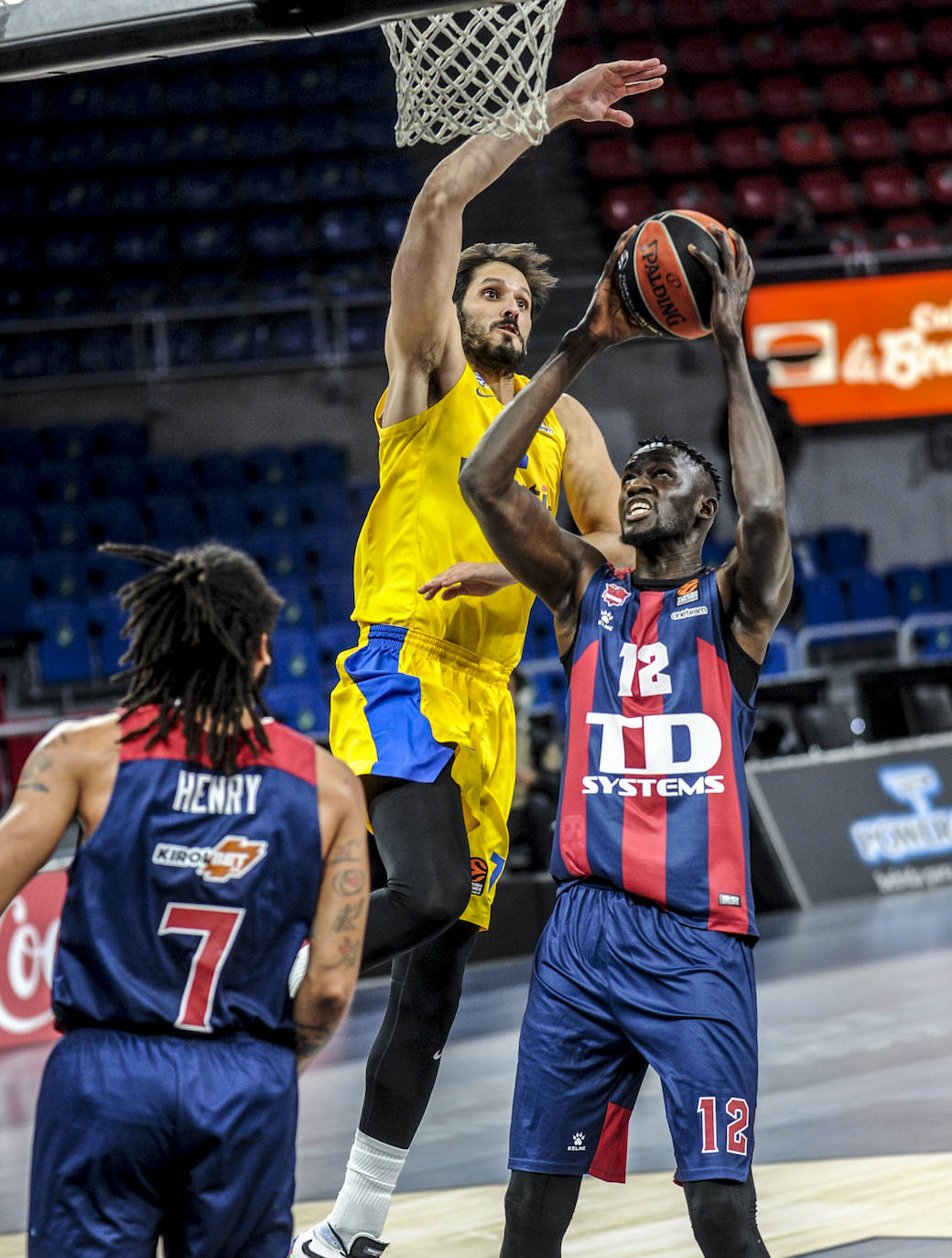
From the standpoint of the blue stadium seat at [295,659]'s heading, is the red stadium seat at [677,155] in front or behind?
behind

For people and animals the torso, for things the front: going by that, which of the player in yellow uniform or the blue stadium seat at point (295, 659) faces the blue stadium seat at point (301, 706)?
the blue stadium seat at point (295, 659)

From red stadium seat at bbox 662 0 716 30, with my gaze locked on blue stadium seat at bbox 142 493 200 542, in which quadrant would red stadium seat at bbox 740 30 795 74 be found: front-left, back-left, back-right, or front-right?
back-left

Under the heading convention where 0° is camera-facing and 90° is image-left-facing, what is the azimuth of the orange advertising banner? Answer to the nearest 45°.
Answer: approximately 0°

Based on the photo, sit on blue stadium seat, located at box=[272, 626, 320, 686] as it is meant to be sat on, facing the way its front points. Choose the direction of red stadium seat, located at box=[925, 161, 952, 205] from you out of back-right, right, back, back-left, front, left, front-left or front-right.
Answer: back-left

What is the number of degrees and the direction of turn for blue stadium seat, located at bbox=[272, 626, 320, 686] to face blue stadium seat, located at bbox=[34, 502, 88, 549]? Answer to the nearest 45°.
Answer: approximately 135° to its right

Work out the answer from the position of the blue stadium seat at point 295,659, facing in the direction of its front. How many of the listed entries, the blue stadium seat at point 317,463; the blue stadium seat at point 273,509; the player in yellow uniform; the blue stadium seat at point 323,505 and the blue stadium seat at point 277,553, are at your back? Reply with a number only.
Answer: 4

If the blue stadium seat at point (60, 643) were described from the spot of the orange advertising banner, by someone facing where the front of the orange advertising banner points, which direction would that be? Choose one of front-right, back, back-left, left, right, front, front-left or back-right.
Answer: front-right

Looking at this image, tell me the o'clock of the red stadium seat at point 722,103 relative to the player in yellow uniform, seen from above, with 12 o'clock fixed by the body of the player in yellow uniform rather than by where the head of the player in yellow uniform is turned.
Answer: The red stadium seat is roughly at 8 o'clock from the player in yellow uniform.

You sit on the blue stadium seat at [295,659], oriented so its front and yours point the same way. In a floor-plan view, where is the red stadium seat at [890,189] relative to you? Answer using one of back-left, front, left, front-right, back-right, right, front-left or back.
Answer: back-left

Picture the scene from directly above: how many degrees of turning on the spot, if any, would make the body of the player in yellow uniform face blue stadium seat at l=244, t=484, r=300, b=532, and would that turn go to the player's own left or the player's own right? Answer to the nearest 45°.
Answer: approximately 135° to the player's own left

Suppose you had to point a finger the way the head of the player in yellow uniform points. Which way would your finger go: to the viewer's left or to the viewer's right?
to the viewer's right

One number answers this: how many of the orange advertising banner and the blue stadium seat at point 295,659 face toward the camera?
2
